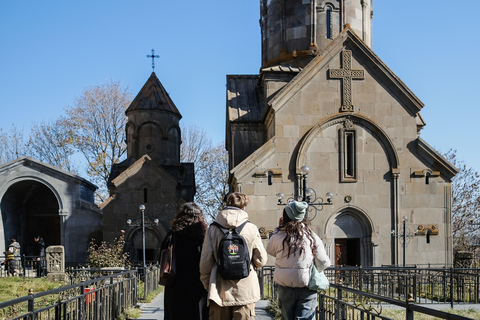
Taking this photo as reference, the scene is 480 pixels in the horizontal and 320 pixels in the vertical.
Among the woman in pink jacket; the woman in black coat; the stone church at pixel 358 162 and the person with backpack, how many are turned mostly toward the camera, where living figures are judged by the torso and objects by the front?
1

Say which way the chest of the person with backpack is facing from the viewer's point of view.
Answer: away from the camera

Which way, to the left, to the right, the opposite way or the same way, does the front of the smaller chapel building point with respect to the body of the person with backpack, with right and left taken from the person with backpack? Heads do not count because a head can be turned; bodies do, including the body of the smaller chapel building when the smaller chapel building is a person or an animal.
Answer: the opposite way

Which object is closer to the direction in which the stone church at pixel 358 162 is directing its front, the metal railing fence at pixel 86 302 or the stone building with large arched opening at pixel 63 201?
the metal railing fence

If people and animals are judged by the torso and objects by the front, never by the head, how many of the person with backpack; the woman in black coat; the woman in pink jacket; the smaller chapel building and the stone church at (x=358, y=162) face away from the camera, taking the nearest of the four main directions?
3

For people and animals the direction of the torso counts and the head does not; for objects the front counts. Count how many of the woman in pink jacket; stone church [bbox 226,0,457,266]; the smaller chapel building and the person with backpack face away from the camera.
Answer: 2

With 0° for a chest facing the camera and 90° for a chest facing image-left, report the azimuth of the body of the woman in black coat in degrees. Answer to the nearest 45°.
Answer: approximately 180°

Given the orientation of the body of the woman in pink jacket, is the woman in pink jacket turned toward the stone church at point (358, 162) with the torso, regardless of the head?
yes

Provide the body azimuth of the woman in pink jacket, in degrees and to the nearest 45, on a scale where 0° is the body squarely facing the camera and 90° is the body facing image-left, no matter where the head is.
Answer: approximately 180°

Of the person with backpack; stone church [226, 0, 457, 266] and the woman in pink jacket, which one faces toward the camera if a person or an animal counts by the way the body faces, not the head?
the stone church

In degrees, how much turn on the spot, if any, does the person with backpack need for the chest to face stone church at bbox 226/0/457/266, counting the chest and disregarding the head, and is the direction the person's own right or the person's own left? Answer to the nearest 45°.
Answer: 0° — they already face it

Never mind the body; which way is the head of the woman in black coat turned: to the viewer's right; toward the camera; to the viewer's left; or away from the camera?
away from the camera
